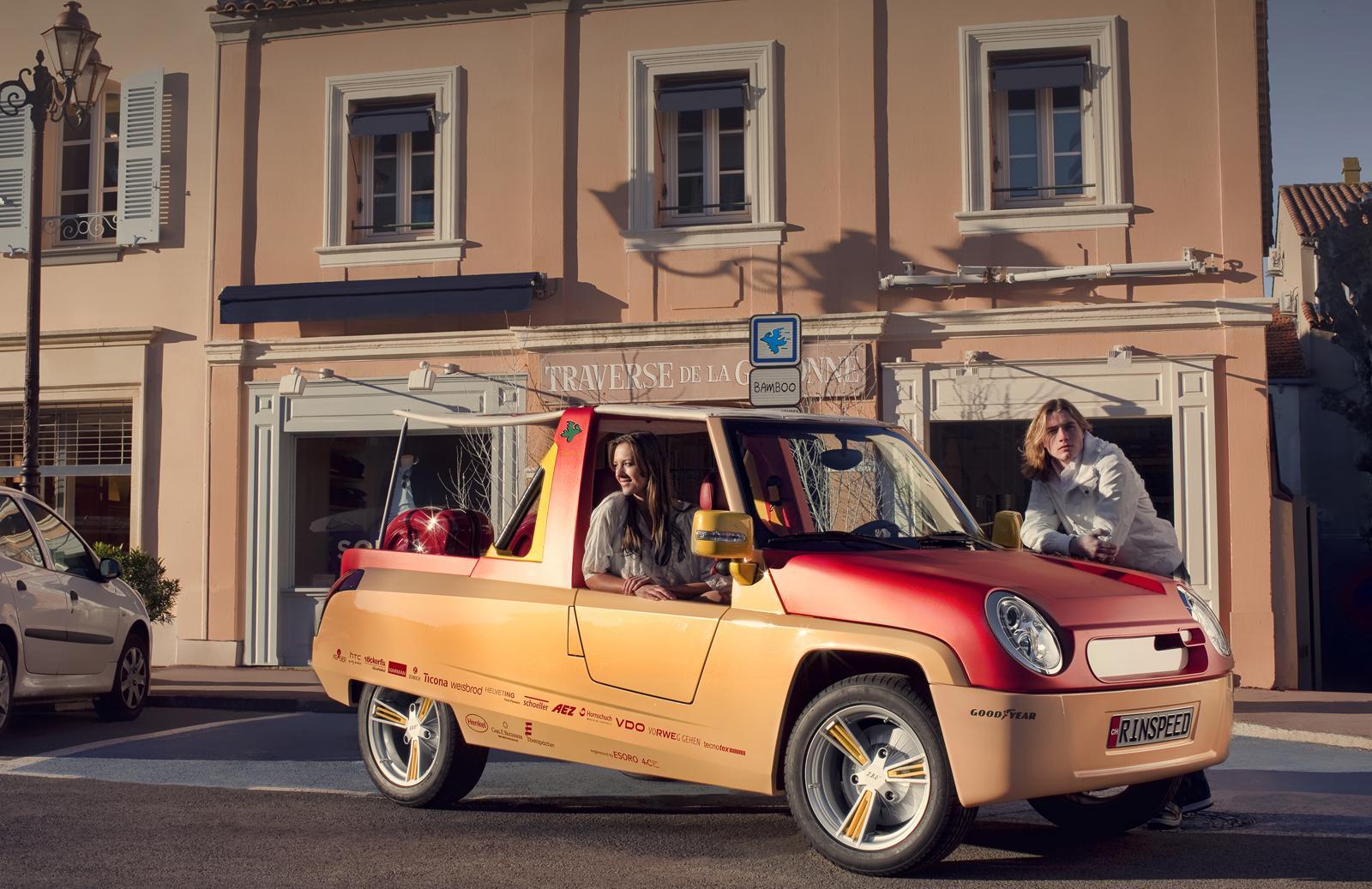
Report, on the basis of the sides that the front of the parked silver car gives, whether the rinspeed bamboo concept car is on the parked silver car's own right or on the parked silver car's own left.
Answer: on the parked silver car's own right

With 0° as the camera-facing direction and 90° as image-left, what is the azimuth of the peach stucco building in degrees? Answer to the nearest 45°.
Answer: approximately 0°

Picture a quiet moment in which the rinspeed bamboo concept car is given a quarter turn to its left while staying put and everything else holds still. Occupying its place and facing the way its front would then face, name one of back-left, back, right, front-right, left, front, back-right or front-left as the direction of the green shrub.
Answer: left

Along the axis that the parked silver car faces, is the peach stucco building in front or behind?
in front

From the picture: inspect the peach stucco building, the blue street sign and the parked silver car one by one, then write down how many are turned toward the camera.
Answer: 2

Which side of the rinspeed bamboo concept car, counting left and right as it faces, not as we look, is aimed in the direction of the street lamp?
back

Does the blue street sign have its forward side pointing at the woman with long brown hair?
yes

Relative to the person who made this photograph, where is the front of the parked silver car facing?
facing away from the viewer and to the right of the viewer

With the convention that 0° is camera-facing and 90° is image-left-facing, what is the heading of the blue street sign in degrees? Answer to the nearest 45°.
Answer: approximately 0°

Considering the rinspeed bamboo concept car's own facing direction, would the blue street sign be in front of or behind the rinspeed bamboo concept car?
behind

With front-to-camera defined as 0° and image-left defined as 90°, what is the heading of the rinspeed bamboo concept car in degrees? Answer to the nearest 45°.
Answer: approximately 315°
